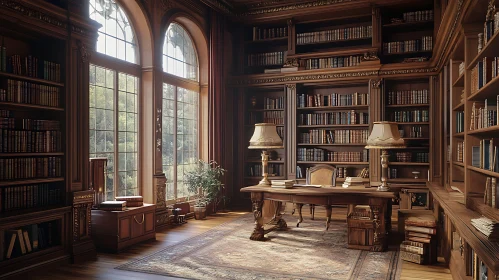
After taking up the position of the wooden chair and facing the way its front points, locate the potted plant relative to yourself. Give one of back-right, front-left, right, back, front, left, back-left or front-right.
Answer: right

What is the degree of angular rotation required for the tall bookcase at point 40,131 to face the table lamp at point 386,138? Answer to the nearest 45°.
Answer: approximately 45° to its left

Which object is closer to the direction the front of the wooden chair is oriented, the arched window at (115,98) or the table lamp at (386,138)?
the table lamp

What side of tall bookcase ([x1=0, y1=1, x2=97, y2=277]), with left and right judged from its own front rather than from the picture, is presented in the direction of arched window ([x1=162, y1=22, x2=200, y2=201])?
left

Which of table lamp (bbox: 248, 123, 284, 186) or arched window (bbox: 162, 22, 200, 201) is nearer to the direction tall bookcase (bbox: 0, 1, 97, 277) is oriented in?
the table lamp

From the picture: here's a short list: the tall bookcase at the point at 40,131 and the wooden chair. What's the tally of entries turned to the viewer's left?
0

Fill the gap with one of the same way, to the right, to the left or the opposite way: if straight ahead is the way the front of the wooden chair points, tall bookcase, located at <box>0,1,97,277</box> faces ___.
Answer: to the left

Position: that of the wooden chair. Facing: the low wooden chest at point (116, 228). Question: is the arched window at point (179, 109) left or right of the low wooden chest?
right

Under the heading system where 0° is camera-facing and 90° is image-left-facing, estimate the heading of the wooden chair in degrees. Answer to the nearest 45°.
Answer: approximately 0°

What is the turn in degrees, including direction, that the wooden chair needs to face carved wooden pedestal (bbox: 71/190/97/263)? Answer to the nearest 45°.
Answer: approximately 45° to its right

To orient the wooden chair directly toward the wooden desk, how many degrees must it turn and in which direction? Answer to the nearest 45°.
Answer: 0° — it already faces it

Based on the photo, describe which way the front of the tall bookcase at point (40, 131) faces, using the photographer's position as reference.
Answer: facing the viewer and to the right of the viewer
